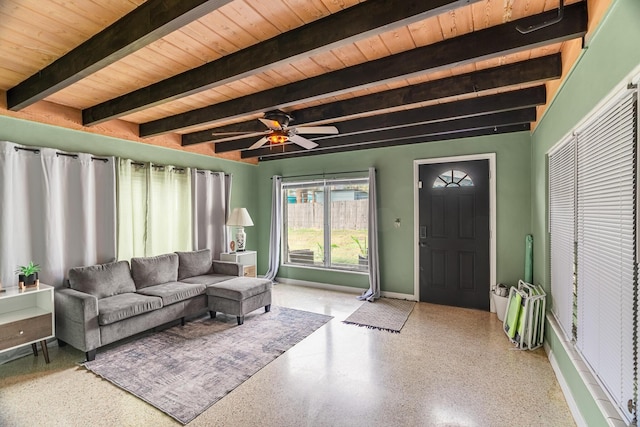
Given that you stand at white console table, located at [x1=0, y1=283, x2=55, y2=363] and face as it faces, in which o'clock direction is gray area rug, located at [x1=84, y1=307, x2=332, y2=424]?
The gray area rug is roughly at 10 o'clock from the white console table.

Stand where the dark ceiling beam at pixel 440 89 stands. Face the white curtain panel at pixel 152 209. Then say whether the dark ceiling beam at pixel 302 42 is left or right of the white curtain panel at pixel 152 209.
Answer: left

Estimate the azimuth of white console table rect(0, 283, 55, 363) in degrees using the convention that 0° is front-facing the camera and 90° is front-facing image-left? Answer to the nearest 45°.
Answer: approximately 315°

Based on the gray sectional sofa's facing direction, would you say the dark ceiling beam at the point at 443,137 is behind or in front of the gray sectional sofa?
in front

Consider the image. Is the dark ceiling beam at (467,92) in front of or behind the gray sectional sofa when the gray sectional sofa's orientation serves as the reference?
in front

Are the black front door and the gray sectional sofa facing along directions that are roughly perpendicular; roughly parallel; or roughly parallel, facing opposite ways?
roughly perpendicular

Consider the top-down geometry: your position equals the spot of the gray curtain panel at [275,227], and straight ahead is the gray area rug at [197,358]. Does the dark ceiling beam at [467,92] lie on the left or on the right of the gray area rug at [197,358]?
left

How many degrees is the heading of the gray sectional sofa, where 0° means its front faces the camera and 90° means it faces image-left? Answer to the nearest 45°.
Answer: approximately 315°

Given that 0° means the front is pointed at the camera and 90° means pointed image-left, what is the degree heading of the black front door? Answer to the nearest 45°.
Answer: approximately 0°

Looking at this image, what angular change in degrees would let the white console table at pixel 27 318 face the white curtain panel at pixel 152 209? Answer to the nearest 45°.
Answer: approximately 90° to its left
